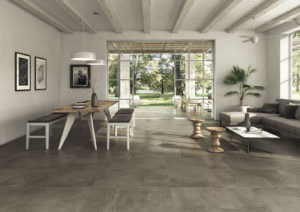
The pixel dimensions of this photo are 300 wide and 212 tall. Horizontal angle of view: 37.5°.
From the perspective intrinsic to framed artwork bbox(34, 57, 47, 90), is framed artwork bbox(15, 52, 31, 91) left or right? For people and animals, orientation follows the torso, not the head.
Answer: on its right

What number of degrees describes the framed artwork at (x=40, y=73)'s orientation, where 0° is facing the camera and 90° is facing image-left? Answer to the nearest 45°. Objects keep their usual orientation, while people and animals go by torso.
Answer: approximately 315°

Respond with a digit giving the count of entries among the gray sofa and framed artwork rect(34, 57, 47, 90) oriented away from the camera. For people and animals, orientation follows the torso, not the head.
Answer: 0

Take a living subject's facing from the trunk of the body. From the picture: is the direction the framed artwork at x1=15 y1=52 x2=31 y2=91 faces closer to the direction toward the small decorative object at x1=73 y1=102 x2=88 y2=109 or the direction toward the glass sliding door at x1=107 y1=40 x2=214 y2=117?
the small decorative object

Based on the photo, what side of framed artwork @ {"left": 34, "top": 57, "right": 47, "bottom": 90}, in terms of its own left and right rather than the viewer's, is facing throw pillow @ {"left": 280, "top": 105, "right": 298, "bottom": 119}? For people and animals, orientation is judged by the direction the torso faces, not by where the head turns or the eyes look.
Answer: front

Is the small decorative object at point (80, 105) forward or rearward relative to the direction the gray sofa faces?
forward

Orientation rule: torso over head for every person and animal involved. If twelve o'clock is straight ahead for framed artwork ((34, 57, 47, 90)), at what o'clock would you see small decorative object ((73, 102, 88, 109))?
The small decorative object is roughly at 1 o'clock from the framed artwork.

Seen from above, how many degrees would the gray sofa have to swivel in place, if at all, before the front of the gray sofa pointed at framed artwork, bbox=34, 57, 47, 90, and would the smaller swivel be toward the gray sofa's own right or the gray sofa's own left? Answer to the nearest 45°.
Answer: approximately 45° to the gray sofa's own right

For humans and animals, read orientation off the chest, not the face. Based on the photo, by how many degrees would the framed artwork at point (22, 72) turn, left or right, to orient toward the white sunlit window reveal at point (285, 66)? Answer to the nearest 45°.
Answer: approximately 45° to its left
